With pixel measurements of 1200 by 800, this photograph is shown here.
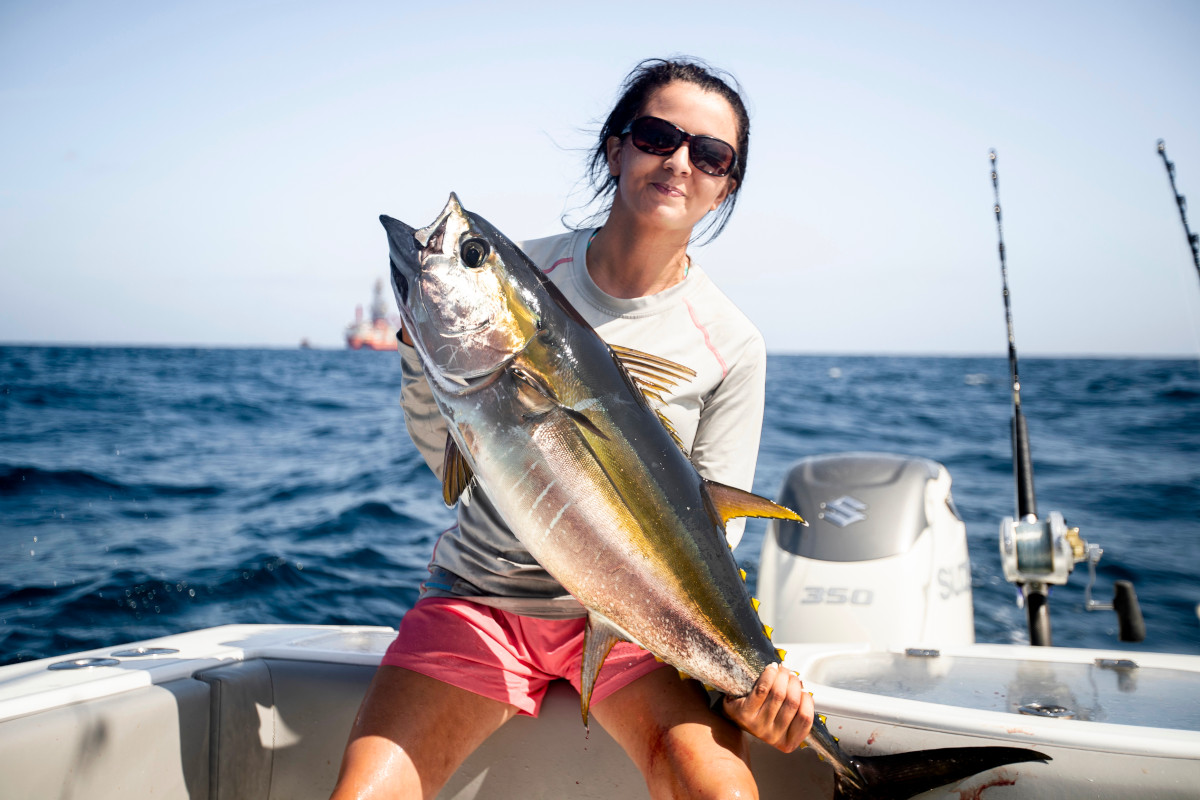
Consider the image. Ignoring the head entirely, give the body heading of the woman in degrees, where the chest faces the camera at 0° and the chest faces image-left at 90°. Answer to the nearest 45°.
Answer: approximately 0°

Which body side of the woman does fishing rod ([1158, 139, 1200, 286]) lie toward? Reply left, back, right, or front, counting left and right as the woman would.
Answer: left

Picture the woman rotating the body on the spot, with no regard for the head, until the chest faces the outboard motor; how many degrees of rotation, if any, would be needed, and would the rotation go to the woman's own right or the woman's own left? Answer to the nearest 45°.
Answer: approximately 135° to the woman's own left
